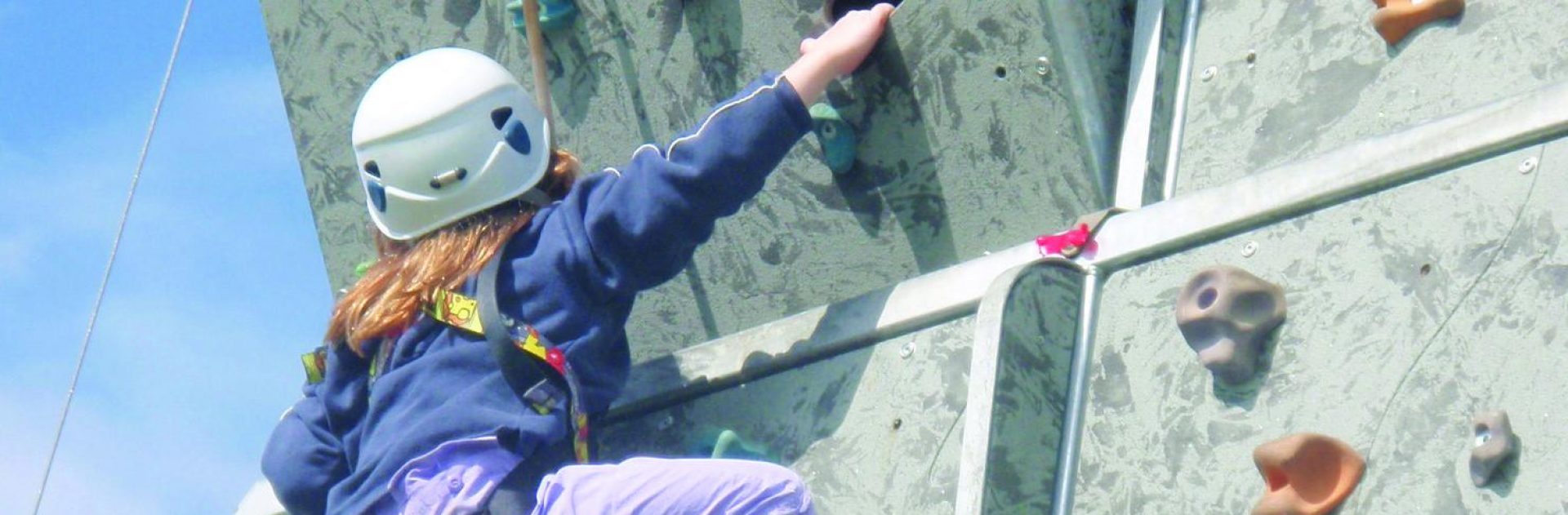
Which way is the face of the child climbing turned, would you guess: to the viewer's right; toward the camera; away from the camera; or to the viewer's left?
away from the camera

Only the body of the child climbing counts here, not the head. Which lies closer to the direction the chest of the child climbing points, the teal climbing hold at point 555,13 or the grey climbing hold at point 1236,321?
the teal climbing hold

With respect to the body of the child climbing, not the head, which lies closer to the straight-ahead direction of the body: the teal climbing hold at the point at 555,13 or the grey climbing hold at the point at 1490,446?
the teal climbing hold

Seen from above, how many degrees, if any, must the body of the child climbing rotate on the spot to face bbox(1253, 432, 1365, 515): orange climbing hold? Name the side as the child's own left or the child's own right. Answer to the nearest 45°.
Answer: approximately 135° to the child's own right

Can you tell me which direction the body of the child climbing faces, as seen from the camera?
away from the camera

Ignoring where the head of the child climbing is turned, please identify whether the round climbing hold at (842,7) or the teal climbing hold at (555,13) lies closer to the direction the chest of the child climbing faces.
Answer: the teal climbing hold
